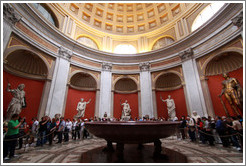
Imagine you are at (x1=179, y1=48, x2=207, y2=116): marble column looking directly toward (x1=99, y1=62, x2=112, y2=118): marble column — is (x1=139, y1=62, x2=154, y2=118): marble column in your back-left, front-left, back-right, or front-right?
front-right

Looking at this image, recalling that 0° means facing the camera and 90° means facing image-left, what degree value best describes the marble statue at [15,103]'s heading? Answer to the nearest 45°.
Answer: approximately 315°

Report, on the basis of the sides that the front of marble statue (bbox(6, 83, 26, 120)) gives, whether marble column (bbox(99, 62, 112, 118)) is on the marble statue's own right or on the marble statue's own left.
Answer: on the marble statue's own left

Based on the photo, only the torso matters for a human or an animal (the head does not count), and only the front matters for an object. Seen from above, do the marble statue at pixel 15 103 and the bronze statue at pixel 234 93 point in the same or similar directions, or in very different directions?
very different directions

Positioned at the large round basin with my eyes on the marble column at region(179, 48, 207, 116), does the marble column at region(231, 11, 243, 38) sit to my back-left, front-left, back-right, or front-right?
front-right

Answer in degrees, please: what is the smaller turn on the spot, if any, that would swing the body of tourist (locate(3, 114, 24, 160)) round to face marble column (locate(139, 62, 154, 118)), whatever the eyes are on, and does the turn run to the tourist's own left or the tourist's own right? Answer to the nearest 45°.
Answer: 0° — they already face it

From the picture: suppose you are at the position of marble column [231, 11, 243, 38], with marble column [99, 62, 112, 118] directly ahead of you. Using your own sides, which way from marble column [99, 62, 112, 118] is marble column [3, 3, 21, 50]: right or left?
left

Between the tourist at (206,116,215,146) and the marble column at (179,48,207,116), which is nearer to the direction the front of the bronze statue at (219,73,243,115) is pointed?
the tourist
